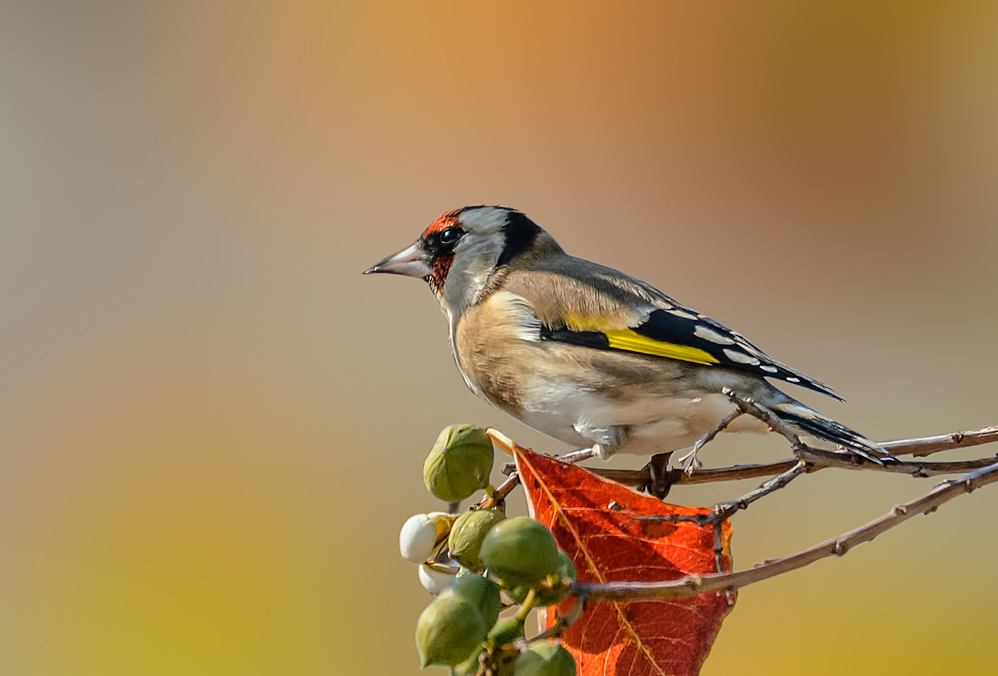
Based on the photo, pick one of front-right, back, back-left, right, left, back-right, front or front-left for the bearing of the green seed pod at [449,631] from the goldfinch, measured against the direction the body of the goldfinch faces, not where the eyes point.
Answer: front

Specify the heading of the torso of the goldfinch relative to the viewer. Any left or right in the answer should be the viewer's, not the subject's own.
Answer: facing to the left of the viewer

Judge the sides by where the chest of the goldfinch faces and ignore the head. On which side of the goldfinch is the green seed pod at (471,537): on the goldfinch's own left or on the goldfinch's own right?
on the goldfinch's own left

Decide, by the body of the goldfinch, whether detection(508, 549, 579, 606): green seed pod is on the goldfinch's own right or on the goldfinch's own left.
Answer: on the goldfinch's own left

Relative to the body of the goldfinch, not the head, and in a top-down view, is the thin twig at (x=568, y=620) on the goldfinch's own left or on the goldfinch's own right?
on the goldfinch's own left

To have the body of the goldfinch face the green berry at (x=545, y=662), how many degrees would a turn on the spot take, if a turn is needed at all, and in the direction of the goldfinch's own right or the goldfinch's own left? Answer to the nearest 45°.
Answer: approximately 90° to the goldfinch's own left
